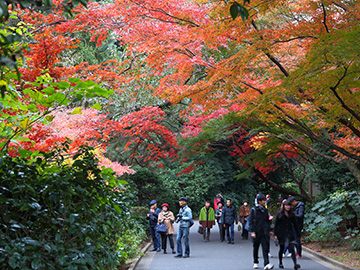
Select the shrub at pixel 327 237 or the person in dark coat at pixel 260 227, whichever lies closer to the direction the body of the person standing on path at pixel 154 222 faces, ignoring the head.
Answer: the person in dark coat

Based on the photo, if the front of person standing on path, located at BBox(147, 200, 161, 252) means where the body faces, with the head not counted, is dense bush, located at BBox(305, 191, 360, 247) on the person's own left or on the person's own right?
on the person's own left

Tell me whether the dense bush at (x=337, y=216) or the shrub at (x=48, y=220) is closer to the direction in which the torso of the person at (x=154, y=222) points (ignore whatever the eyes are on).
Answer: the shrub

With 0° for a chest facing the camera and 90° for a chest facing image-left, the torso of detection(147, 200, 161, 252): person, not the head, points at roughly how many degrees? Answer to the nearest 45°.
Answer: approximately 45°

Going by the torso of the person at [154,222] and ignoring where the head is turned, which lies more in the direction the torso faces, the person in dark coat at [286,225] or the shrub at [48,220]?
the shrub

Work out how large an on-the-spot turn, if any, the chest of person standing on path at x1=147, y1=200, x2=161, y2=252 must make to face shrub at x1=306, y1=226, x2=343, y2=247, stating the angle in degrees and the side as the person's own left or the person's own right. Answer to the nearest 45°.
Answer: approximately 135° to the person's own left

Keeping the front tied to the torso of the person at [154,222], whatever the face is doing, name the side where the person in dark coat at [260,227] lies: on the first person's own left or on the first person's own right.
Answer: on the first person's own left

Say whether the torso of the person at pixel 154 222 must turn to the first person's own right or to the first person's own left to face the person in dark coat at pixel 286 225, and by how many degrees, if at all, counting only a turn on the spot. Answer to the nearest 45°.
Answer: approximately 90° to the first person's own left
